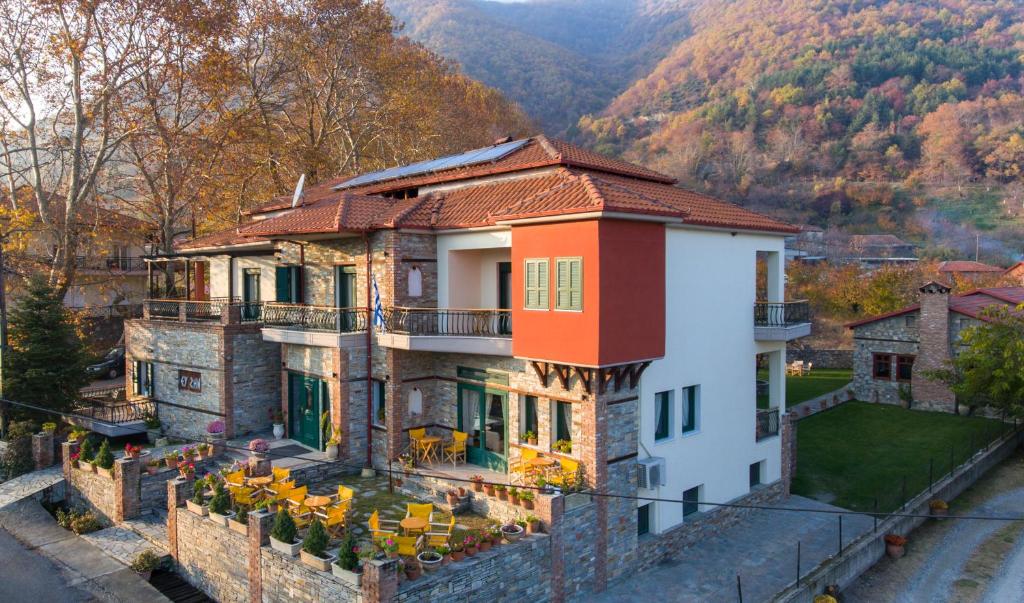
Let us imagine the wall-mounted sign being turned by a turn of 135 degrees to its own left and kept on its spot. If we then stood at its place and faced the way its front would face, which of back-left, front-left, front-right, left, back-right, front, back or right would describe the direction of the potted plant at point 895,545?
front-right

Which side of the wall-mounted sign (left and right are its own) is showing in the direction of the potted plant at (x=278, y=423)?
left

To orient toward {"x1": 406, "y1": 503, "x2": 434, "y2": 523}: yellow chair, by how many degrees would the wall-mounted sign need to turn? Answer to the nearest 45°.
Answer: approximately 45° to its left

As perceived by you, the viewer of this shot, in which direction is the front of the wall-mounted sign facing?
facing the viewer and to the left of the viewer

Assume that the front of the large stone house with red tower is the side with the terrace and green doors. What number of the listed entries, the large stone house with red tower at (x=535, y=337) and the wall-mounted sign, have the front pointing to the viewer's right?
0

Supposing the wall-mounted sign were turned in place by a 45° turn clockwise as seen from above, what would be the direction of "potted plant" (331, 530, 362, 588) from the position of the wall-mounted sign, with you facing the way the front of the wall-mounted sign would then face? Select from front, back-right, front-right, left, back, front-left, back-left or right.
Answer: left

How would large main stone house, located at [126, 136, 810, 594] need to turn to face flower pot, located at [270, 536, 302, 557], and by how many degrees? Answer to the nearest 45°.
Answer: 0° — it already faces it

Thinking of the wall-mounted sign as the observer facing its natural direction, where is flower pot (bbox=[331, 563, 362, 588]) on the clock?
The flower pot is roughly at 10 o'clock from the wall-mounted sign.

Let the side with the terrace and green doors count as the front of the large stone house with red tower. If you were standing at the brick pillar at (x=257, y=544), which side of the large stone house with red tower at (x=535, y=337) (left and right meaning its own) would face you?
front

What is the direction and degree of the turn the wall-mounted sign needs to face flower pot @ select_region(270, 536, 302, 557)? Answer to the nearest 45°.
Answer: approximately 45° to its left
